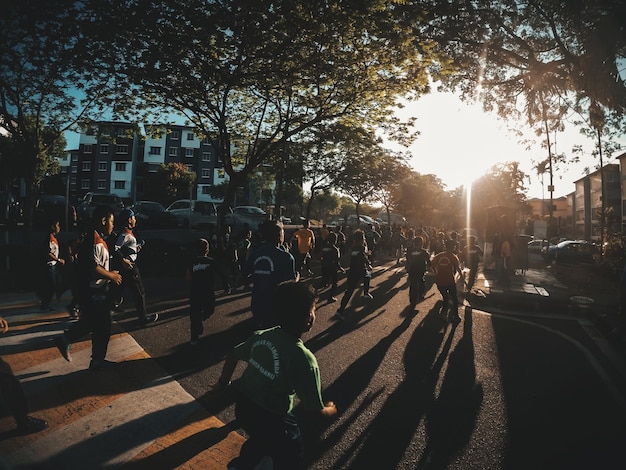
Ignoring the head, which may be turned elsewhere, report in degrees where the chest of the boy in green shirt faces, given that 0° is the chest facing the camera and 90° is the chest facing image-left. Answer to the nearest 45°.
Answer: approximately 225°

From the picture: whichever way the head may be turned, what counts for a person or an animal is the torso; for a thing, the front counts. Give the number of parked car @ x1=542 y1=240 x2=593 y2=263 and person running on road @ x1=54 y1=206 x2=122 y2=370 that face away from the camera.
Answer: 0

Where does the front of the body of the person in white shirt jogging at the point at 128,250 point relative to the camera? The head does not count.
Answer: to the viewer's right

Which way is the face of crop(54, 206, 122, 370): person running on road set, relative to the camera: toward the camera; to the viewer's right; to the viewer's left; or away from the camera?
to the viewer's right

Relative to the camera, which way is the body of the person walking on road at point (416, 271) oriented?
away from the camera

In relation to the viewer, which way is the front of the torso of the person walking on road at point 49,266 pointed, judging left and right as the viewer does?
facing to the right of the viewer

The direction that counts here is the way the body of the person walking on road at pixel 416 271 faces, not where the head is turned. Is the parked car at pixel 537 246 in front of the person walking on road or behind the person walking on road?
in front

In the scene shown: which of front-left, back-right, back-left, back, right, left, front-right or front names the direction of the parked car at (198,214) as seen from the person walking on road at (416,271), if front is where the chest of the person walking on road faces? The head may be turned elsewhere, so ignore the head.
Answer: front-left

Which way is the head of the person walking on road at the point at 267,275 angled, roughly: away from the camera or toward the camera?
away from the camera

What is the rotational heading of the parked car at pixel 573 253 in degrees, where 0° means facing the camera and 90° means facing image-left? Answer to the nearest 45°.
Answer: approximately 90°

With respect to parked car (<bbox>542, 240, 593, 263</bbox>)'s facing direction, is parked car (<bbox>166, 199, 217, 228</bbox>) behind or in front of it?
in front

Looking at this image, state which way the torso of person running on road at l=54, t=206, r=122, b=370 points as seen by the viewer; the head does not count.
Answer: to the viewer's right

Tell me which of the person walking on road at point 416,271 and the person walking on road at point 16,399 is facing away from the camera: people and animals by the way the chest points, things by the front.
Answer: the person walking on road at point 416,271

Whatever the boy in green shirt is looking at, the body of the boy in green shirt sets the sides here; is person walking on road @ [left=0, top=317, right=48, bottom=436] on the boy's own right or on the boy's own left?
on the boy's own left

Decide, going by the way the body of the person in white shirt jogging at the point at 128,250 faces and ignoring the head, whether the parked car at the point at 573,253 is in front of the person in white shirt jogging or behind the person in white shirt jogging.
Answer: in front

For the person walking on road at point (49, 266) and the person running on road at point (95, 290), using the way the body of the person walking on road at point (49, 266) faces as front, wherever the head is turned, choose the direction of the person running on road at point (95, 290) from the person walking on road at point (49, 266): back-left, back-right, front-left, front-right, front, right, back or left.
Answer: right
